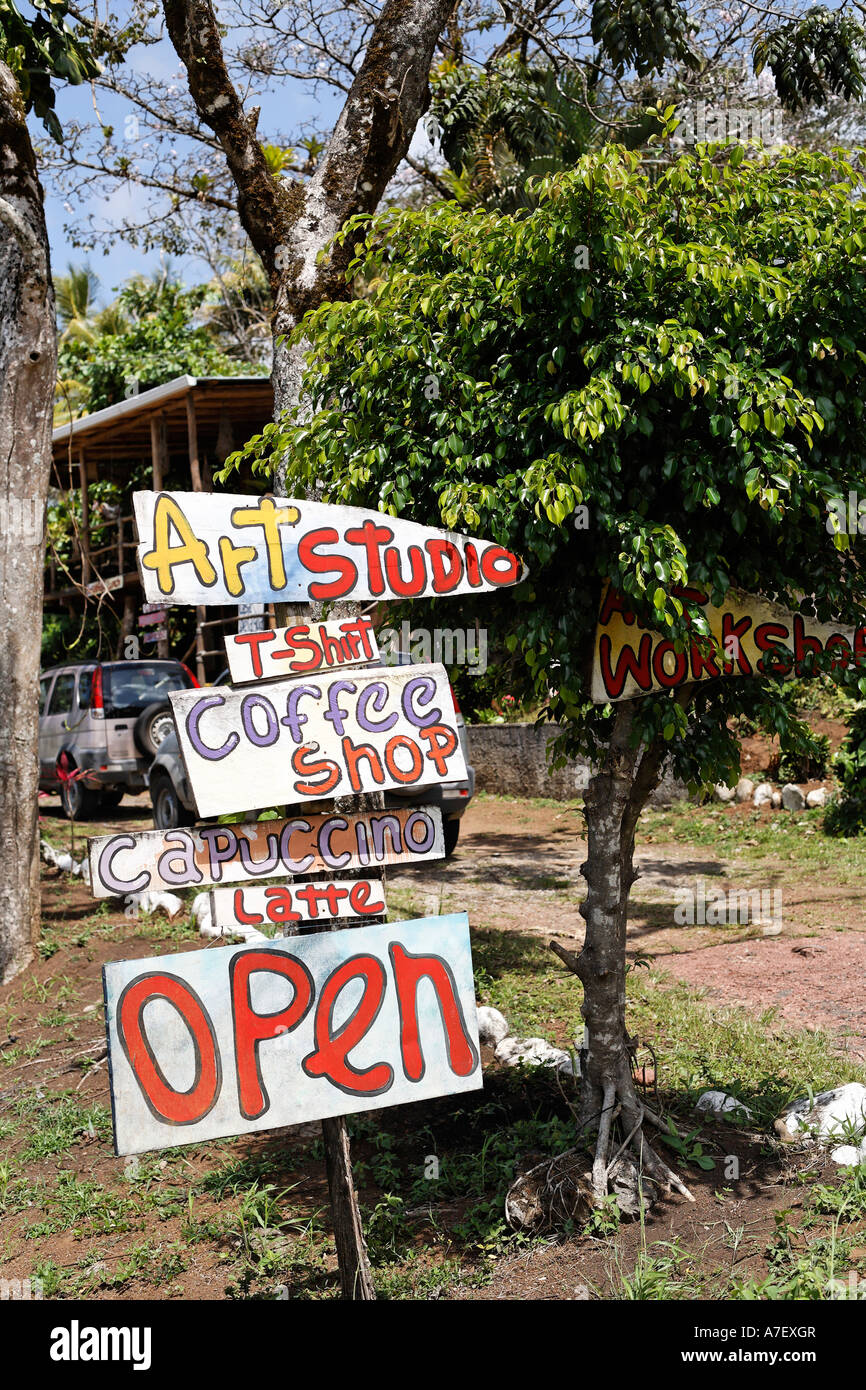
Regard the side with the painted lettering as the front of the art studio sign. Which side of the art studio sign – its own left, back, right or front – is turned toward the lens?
front

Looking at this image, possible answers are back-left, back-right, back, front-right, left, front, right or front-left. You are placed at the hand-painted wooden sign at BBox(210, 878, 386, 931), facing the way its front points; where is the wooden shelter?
back

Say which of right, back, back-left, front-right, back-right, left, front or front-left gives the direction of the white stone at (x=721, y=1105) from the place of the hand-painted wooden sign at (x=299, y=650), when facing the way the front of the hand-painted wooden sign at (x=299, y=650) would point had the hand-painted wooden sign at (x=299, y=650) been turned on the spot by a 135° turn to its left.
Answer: front

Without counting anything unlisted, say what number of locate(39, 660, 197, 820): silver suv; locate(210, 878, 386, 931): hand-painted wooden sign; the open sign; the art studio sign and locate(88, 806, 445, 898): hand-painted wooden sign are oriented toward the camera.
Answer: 4

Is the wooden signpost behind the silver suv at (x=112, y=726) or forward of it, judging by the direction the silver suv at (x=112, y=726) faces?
behind

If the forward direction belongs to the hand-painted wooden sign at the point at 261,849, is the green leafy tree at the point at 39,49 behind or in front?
behind

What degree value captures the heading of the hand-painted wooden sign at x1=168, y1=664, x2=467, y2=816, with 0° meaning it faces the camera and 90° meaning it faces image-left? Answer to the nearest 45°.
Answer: approximately 0°

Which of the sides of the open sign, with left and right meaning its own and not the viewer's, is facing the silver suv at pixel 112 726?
back

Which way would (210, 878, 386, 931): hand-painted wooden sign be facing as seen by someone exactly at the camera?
facing the viewer

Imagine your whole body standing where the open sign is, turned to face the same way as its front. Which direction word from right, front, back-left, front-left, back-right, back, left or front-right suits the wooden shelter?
back
